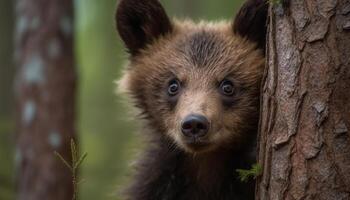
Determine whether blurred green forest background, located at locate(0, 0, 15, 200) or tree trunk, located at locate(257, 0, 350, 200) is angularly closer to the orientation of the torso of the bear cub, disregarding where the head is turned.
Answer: the tree trunk

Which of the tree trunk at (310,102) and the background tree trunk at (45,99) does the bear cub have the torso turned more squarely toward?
the tree trunk

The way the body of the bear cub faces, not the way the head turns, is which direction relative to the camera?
toward the camera

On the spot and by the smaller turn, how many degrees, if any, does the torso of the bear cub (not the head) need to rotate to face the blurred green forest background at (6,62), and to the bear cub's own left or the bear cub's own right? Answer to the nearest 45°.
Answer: approximately 135° to the bear cub's own right
